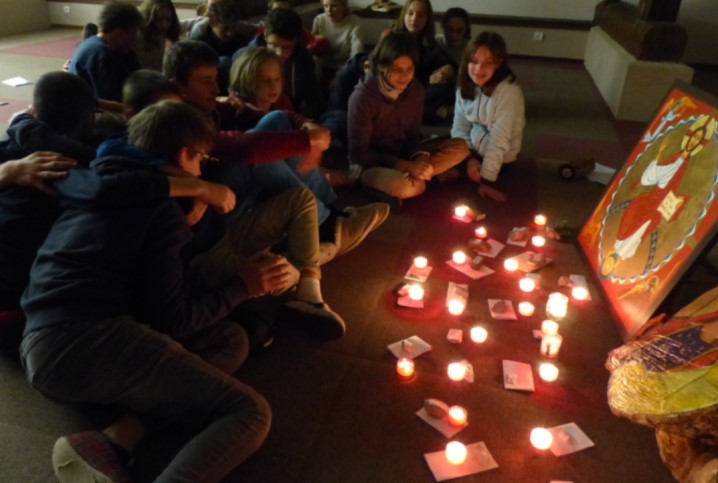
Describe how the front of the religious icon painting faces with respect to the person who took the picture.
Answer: facing the viewer and to the left of the viewer

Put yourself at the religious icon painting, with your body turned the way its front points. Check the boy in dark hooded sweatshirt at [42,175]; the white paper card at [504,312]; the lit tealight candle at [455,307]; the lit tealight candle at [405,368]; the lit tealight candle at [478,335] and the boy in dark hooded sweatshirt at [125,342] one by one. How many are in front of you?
6

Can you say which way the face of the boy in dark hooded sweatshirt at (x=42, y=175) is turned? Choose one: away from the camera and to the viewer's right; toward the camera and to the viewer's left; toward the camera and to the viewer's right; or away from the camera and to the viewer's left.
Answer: away from the camera and to the viewer's right

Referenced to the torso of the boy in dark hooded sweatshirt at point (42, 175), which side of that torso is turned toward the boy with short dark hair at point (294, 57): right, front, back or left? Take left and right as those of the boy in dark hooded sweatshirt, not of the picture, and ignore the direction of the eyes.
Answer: front

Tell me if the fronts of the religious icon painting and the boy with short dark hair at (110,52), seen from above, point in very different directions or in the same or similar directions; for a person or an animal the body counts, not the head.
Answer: very different directions

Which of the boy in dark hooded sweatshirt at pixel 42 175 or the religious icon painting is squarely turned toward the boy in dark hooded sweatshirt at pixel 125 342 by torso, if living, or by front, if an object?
the religious icon painting

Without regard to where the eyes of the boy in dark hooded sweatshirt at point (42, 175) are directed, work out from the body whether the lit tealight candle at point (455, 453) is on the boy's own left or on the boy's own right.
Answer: on the boy's own right

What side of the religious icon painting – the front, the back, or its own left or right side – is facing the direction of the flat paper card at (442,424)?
front

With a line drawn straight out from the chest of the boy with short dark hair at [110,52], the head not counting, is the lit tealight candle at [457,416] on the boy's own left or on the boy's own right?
on the boy's own right

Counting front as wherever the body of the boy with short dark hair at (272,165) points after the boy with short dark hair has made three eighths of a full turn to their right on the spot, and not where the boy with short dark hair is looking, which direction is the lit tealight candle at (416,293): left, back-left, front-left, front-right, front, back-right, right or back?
left

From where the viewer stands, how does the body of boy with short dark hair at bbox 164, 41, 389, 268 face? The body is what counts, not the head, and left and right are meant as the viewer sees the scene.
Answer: facing to the right of the viewer

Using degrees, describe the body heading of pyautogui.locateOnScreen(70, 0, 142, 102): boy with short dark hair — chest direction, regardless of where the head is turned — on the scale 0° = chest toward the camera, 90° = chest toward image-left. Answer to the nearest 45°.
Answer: approximately 270°

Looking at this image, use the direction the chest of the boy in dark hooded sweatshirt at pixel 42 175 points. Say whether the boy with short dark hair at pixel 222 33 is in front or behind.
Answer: in front

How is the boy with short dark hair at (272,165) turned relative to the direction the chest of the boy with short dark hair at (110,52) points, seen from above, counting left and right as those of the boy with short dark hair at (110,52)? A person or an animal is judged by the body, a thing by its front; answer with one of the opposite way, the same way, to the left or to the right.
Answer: the same way

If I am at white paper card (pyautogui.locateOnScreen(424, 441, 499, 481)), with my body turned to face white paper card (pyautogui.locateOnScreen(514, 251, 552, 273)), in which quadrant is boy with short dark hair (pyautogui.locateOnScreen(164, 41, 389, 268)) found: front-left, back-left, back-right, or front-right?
front-left

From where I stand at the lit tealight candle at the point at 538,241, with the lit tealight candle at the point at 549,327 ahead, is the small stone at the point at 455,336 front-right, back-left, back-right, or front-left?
front-right

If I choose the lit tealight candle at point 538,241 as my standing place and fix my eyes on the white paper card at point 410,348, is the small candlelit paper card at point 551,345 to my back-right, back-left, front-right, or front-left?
front-left
